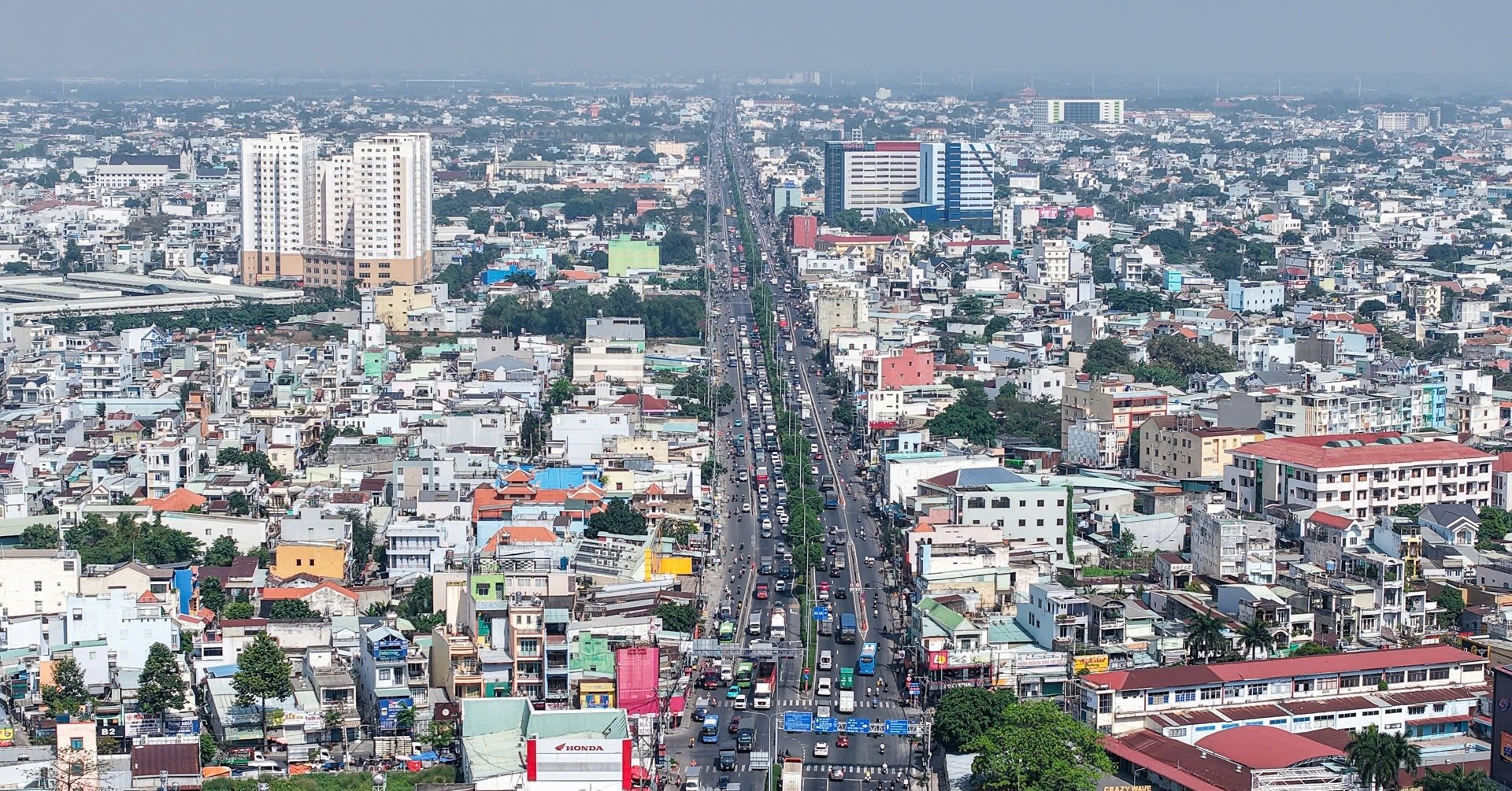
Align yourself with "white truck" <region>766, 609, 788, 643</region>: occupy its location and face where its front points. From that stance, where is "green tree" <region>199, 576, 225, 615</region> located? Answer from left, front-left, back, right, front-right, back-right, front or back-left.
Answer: right

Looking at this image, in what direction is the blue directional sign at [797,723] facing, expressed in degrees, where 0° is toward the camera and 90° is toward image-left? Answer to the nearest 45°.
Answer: approximately 0°

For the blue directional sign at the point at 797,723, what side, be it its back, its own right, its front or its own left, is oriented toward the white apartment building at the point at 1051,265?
back

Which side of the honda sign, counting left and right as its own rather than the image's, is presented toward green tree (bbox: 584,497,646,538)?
back

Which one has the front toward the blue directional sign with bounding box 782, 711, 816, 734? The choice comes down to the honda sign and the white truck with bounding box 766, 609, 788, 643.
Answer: the white truck

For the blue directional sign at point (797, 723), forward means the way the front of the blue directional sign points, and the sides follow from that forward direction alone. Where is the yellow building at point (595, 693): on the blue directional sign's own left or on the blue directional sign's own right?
on the blue directional sign's own right

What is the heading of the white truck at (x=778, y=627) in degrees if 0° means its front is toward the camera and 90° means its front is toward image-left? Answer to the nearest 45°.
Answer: approximately 0°

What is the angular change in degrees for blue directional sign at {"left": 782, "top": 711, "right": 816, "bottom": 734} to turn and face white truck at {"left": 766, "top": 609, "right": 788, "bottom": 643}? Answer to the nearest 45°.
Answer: approximately 180°

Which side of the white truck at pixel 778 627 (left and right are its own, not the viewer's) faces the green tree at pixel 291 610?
right
